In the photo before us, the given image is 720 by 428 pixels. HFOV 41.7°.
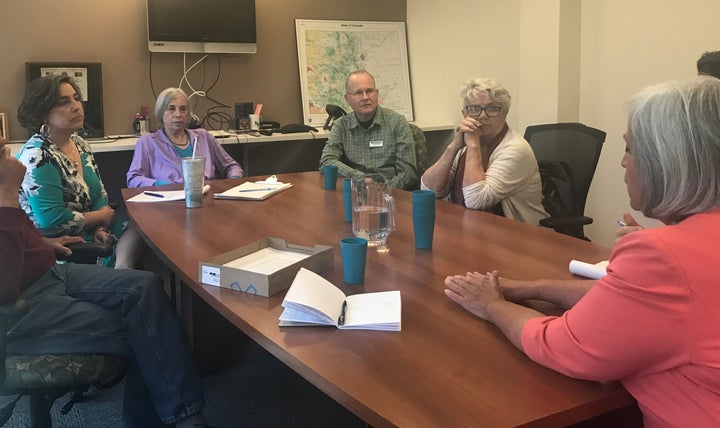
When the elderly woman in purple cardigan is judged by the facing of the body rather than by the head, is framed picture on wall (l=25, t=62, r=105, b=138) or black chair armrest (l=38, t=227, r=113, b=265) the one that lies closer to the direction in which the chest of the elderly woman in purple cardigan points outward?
the black chair armrest

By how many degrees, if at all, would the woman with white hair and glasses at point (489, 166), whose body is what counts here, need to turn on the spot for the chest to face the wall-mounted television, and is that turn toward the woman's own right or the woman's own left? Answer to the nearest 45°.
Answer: approximately 90° to the woman's own right

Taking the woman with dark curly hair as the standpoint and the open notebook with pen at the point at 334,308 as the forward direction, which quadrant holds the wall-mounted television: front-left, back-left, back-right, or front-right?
back-left

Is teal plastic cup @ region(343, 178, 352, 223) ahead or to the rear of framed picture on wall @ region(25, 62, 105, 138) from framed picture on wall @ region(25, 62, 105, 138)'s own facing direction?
ahead

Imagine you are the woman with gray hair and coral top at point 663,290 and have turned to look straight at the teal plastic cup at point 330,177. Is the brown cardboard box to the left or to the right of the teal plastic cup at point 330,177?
left

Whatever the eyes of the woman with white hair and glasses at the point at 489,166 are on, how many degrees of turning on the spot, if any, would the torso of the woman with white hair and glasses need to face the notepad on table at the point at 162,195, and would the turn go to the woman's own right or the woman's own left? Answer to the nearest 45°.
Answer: approximately 45° to the woman's own right

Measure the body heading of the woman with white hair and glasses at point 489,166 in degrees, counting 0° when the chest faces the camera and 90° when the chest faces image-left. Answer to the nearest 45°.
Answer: approximately 45°

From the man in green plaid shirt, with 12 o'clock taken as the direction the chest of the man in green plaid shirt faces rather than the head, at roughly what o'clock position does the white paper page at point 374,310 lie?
The white paper page is roughly at 12 o'clock from the man in green plaid shirt.

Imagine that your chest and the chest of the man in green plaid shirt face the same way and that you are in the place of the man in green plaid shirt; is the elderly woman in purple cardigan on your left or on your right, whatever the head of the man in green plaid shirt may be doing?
on your right

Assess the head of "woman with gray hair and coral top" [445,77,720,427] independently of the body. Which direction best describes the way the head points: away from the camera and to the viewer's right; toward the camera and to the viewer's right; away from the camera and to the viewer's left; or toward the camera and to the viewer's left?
away from the camera and to the viewer's left

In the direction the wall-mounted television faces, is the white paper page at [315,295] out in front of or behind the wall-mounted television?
in front
